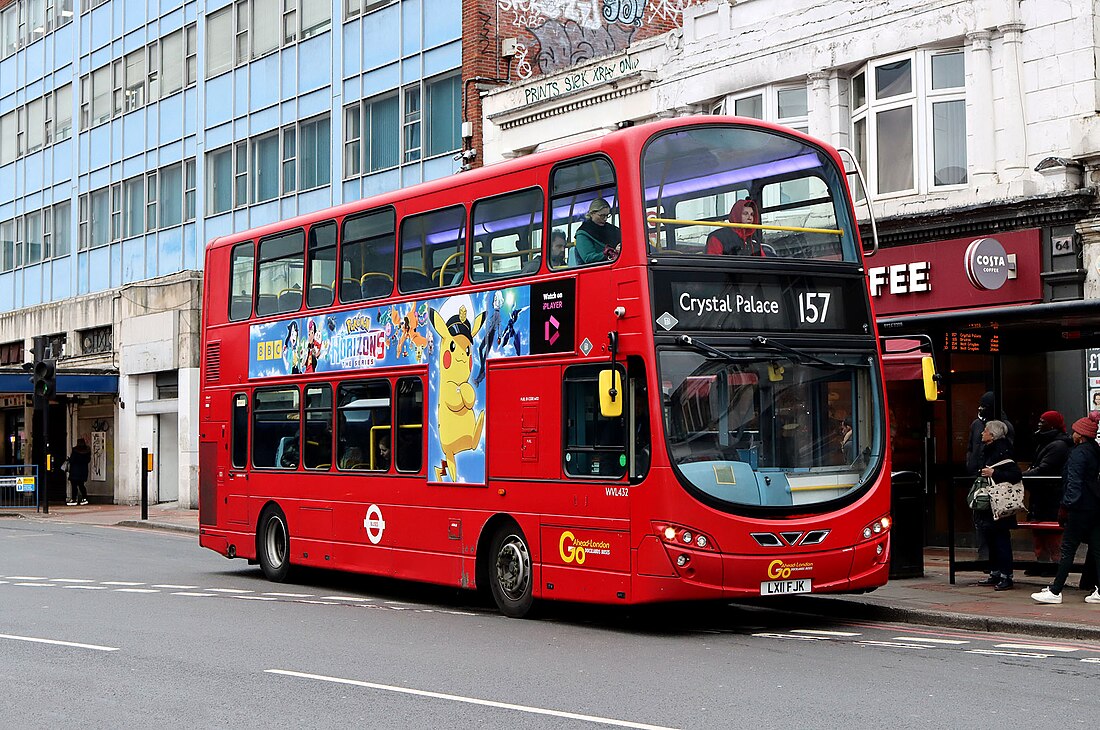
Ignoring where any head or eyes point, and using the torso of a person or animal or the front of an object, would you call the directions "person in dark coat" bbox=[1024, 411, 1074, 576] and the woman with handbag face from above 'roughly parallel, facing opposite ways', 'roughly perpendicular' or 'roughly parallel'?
roughly parallel

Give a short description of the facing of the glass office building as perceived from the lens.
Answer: facing the viewer and to the left of the viewer

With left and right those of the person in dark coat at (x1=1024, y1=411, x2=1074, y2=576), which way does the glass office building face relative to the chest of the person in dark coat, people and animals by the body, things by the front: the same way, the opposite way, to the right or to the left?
to the left

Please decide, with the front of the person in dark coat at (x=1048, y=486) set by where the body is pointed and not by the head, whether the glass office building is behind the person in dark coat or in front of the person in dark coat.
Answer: in front

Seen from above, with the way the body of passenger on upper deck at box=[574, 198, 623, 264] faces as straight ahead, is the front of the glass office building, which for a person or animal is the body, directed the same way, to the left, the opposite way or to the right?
to the right

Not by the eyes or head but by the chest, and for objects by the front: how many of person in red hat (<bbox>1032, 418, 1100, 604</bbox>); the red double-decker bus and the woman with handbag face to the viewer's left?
2

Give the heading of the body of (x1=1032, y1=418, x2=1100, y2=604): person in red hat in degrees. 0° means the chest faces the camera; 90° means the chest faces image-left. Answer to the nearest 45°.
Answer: approximately 90°

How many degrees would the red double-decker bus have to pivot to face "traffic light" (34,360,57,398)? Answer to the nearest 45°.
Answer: approximately 180°

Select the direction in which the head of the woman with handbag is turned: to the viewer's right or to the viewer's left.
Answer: to the viewer's left

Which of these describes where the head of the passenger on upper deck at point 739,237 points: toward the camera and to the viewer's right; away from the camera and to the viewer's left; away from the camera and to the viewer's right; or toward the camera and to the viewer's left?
toward the camera and to the viewer's right

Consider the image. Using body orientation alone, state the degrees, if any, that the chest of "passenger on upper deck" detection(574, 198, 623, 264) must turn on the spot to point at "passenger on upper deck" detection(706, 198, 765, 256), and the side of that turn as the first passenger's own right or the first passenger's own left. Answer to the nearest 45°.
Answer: approximately 45° to the first passenger's own left

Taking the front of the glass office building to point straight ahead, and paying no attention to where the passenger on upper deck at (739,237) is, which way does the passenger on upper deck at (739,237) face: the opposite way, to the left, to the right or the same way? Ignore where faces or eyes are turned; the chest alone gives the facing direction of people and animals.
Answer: to the left

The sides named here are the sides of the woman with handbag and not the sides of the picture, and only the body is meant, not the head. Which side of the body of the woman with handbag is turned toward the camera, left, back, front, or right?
left

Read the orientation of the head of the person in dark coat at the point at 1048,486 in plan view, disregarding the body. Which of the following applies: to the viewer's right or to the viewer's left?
to the viewer's left
